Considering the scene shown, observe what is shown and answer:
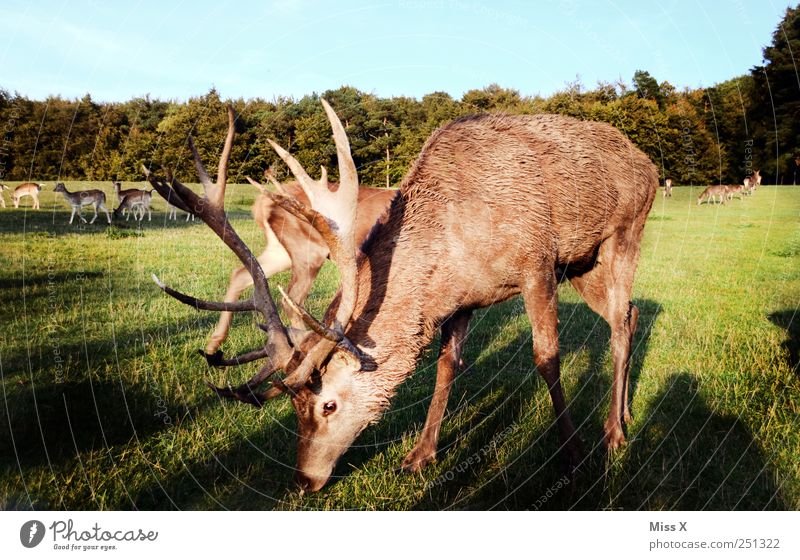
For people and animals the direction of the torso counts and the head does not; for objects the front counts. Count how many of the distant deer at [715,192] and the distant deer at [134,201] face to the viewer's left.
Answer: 2

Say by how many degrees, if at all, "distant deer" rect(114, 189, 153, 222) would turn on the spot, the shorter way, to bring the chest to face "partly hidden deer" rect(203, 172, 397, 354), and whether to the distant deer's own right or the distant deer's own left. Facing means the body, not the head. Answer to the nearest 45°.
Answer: approximately 90° to the distant deer's own left

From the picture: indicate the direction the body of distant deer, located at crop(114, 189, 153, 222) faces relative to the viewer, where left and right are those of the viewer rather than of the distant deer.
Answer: facing to the left of the viewer

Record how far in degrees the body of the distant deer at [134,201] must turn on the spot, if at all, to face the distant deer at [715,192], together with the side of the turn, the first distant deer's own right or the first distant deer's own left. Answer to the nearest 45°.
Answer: approximately 135° to the first distant deer's own left

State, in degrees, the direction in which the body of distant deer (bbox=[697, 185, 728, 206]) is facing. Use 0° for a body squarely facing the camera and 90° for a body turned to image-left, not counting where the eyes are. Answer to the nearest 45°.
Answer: approximately 90°

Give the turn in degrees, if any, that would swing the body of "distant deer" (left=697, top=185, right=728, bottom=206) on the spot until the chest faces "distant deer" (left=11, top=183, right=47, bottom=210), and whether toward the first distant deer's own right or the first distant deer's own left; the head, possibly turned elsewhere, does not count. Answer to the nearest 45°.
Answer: approximately 45° to the first distant deer's own left
